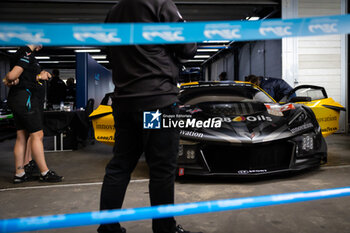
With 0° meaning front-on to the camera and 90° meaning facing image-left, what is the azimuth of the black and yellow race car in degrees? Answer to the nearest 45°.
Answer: approximately 315°

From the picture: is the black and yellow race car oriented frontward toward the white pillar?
no

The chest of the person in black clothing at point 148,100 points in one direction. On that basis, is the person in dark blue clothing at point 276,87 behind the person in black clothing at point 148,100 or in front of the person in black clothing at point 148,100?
in front

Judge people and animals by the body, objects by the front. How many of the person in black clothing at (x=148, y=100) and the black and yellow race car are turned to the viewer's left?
0

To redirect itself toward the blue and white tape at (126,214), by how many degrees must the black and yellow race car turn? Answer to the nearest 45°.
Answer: approximately 45° to its right

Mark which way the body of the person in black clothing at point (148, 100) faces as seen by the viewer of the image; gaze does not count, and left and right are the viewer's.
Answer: facing away from the viewer and to the right of the viewer
